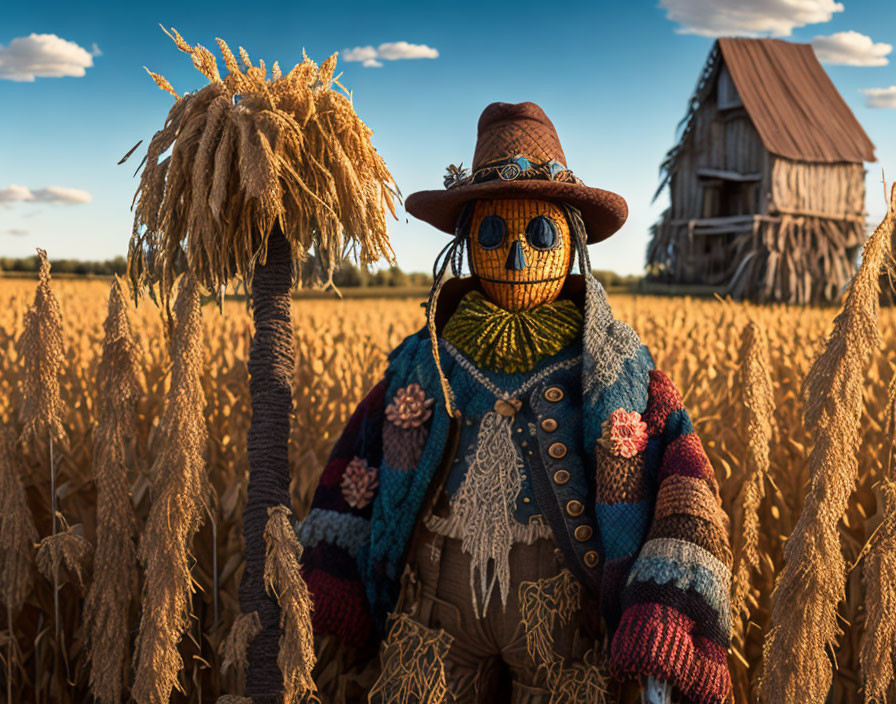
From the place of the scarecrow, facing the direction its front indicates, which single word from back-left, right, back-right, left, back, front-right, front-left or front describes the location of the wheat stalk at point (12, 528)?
right

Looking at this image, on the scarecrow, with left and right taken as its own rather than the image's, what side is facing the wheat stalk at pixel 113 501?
right

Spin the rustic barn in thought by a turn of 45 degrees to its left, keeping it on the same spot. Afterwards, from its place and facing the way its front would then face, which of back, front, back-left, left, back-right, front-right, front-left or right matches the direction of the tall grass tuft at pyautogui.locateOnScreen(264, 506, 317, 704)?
front

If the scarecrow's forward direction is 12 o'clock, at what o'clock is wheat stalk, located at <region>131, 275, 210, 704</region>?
The wheat stalk is roughly at 3 o'clock from the scarecrow.

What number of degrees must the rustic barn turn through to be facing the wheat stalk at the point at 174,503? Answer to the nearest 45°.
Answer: approximately 45° to its left

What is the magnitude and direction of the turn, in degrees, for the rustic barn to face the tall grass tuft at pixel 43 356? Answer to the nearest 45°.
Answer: approximately 45° to its left

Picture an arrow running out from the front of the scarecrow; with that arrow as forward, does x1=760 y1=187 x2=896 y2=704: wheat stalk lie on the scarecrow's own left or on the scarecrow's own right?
on the scarecrow's own left

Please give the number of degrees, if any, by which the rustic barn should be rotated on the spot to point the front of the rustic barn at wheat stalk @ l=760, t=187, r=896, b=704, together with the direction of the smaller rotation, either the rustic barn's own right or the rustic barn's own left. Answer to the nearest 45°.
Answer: approximately 45° to the rustic barn's own left

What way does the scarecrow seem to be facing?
toward the camera

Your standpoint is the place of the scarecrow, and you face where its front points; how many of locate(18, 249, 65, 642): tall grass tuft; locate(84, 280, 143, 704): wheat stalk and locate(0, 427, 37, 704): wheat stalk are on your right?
3

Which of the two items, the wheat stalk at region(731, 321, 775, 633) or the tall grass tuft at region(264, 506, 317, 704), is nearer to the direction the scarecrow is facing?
the tall grass tuft

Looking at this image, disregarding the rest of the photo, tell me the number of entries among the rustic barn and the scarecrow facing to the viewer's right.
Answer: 0

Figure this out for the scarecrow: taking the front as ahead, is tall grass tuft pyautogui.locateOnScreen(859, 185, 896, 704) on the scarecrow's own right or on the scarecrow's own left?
on the scarecrow's own left

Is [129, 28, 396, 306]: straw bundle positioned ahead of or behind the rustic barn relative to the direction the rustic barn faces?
ahead

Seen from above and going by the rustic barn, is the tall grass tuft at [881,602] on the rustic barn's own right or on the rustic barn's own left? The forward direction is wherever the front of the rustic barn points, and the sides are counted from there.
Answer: on the rustic barn's own left

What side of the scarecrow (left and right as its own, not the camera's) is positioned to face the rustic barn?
back
